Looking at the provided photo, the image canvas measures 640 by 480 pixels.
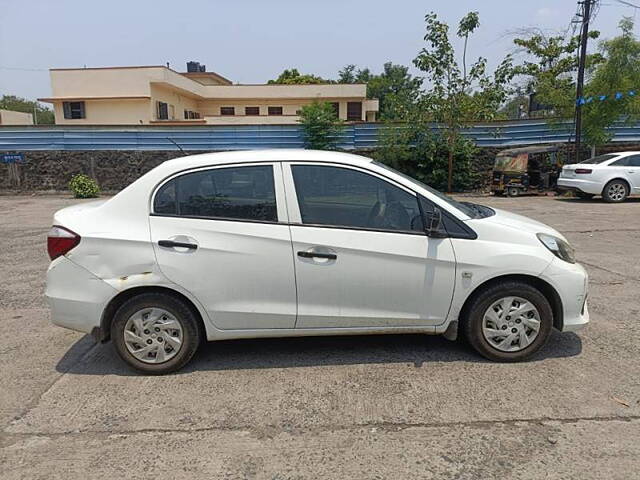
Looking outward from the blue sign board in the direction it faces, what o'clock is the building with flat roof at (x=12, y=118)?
The building with flat roof is roughly at 6 o'clock from the blue sign board.

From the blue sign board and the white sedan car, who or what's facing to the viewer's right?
the white sedan car

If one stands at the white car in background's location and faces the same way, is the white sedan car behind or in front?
behind

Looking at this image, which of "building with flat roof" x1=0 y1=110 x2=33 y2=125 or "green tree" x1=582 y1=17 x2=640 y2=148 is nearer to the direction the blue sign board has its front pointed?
the green tree

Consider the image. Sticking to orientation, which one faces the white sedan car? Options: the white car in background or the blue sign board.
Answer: the blue sign board

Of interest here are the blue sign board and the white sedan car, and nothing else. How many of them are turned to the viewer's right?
1

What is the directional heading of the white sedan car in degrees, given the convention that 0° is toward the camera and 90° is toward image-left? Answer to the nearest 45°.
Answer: approximately 270°

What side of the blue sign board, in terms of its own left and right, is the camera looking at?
front

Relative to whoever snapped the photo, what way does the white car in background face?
facing away from the viewer and to the right of the viewer

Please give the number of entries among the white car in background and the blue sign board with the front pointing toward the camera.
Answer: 1

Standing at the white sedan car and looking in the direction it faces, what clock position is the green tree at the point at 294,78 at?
The green tree is roughly at 9 o'clock from the white sedan car.

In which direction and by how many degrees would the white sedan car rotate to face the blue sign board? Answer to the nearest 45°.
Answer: approximately 135° to its left

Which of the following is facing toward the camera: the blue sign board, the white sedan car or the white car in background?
the blue sign board
